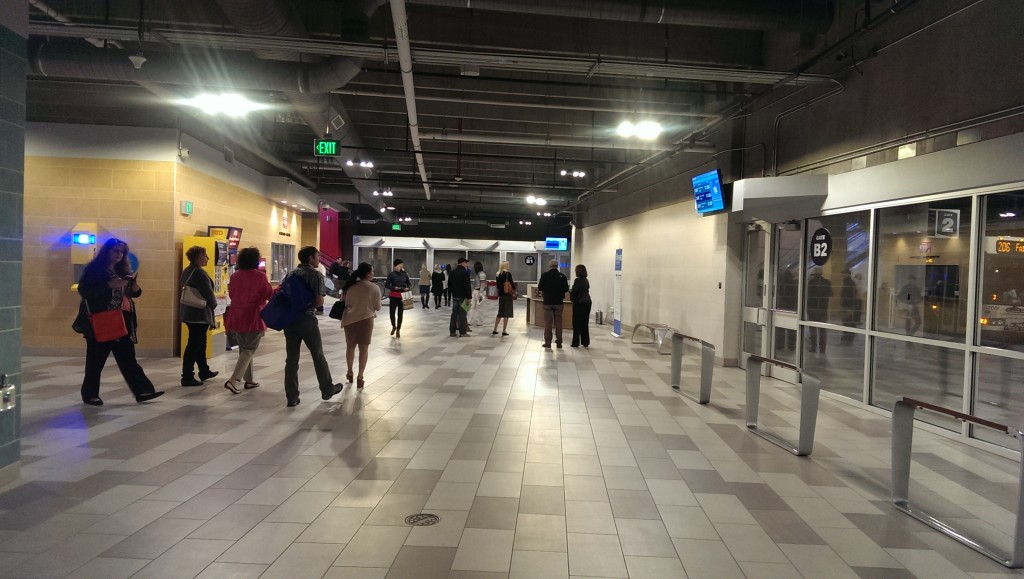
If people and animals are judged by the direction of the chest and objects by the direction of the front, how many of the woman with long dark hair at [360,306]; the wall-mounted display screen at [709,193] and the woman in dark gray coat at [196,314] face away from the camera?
1

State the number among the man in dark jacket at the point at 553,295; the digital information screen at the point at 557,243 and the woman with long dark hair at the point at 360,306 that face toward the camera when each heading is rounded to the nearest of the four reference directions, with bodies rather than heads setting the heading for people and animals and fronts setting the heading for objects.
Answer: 1

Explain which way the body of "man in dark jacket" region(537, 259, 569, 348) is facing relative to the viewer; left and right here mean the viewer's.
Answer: facing away from the viewer

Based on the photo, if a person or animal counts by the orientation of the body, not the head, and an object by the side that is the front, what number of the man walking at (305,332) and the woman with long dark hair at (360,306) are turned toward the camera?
0

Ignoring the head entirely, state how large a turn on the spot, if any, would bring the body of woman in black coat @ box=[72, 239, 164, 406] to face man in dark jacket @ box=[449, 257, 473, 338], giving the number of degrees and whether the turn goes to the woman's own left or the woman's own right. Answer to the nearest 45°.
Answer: approximately 90° to the woman's own left

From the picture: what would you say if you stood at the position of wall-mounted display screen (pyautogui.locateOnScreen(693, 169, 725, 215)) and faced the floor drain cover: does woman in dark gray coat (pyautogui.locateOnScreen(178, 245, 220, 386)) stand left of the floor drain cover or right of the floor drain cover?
right

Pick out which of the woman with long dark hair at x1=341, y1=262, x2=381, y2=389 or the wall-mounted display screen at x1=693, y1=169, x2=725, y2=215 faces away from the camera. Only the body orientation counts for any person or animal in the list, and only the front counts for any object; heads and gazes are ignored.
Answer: the woman with long dark hair

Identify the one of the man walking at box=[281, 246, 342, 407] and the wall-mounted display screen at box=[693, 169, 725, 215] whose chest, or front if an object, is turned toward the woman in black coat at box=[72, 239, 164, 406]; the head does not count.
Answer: the wall-mounted display screen
